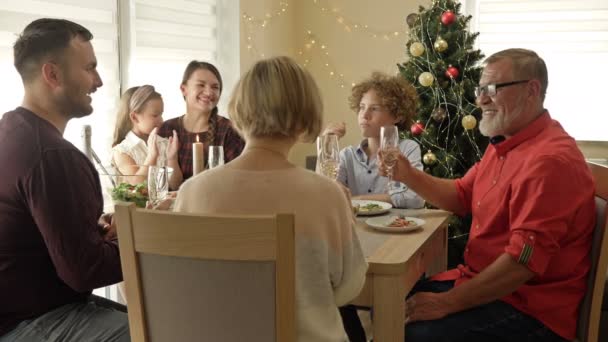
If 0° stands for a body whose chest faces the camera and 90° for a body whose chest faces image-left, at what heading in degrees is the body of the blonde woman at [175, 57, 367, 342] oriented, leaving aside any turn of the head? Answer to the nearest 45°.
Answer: approximately 180°

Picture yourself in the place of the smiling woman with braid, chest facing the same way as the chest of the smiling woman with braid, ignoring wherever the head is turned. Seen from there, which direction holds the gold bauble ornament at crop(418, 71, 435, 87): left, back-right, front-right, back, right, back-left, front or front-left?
left

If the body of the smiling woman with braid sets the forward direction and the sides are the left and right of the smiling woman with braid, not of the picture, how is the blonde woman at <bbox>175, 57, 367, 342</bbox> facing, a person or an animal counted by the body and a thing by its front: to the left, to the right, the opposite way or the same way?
the opposite way

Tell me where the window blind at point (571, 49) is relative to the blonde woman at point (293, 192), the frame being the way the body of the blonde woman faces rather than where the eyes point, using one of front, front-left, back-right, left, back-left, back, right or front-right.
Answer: front-right

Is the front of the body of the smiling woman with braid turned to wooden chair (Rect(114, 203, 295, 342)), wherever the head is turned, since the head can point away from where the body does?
yes

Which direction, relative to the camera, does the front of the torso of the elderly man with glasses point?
to the viewer's left

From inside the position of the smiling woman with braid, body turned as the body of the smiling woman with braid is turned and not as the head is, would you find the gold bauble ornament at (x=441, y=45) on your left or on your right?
on your left

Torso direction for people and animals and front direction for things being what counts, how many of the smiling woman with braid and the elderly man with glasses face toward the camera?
1

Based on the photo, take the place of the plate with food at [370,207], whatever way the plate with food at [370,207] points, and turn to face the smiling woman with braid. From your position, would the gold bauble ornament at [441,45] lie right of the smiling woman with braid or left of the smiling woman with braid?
right

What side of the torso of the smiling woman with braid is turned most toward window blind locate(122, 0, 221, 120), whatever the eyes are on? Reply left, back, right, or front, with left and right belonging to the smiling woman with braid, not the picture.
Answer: back

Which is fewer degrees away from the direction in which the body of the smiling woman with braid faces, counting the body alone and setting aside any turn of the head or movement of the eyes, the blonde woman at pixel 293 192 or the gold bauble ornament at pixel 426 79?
the blonde woman
